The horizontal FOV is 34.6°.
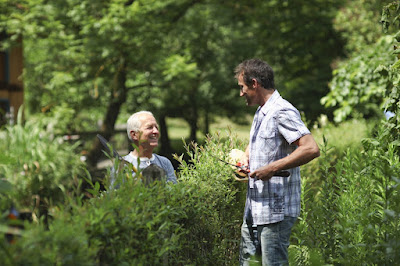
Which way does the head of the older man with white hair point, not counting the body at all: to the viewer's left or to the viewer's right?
to the viewer's right

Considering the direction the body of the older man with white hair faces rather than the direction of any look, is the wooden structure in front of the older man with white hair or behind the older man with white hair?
behind

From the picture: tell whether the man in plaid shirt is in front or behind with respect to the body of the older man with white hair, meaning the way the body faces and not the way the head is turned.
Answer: in front

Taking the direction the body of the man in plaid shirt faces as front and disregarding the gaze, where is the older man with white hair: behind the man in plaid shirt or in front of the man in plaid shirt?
in front

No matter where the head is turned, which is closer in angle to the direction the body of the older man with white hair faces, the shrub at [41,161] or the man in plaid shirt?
the man in plaid shirt

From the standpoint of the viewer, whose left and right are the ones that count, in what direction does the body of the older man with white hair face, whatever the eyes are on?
facing the viewer and to the right of the viewer

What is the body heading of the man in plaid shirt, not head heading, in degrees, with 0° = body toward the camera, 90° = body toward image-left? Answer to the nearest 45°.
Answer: approximately 90°

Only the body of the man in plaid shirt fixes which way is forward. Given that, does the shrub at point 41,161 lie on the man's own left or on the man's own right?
on the man's own right

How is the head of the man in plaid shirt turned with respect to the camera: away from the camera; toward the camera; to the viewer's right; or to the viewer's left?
to the viewer's left

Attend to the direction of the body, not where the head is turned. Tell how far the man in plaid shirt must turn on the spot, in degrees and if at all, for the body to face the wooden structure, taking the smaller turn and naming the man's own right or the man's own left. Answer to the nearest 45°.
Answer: approximately 45° to the man's own right

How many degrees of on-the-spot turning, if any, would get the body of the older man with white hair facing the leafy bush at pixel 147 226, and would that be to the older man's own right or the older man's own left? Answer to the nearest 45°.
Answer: approximately 45° to the older man's own right

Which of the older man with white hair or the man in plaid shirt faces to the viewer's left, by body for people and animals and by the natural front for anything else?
the man in plaid shirt
